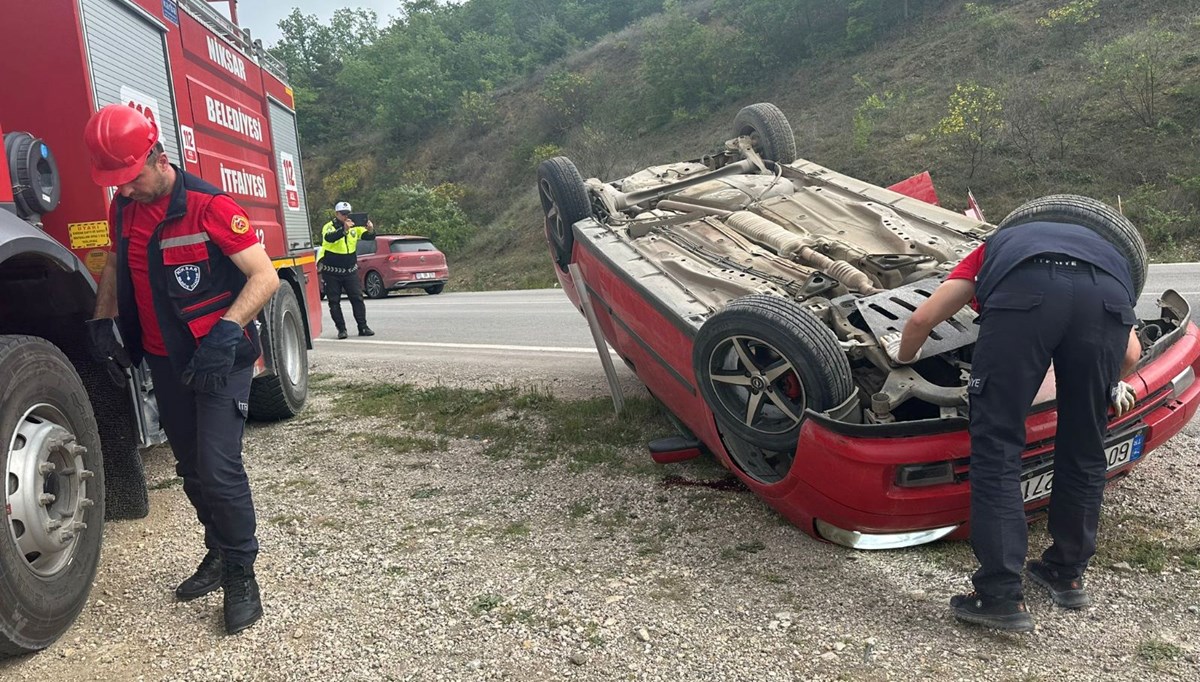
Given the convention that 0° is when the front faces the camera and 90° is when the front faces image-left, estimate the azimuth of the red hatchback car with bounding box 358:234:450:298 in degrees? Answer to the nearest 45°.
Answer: approximately 135°

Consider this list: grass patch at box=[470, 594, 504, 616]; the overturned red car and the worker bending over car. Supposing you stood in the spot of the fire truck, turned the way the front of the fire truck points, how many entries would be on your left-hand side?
3

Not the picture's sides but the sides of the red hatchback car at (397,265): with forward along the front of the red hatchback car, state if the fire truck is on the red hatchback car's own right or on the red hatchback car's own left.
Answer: on the red hatchback car's own left

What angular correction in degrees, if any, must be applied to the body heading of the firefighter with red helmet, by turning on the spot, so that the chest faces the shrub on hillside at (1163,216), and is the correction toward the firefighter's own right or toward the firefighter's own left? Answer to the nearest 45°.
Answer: approximately 135° to the firefighter's own left

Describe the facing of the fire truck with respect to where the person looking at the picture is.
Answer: facing the viewer and to the left of the viewer

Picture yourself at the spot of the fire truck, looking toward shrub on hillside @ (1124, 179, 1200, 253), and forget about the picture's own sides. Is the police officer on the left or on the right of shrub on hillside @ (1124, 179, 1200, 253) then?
left

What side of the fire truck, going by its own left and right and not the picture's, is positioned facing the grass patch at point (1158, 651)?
left

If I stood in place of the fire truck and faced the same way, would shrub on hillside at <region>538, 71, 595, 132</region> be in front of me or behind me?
behind

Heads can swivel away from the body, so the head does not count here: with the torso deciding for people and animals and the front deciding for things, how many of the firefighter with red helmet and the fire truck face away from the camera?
0

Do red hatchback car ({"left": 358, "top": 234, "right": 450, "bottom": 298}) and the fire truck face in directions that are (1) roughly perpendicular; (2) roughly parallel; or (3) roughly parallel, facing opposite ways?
roughly perpendicular

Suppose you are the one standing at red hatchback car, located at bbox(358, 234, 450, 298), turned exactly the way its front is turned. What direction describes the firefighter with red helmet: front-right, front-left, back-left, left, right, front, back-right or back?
back-left

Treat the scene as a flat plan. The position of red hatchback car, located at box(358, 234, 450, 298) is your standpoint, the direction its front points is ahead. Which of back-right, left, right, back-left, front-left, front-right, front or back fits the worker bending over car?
back-left

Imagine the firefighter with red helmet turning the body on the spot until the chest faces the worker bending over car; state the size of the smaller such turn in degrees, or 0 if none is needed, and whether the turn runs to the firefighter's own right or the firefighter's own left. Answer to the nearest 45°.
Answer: approximately 90° to the firefighter's own left
